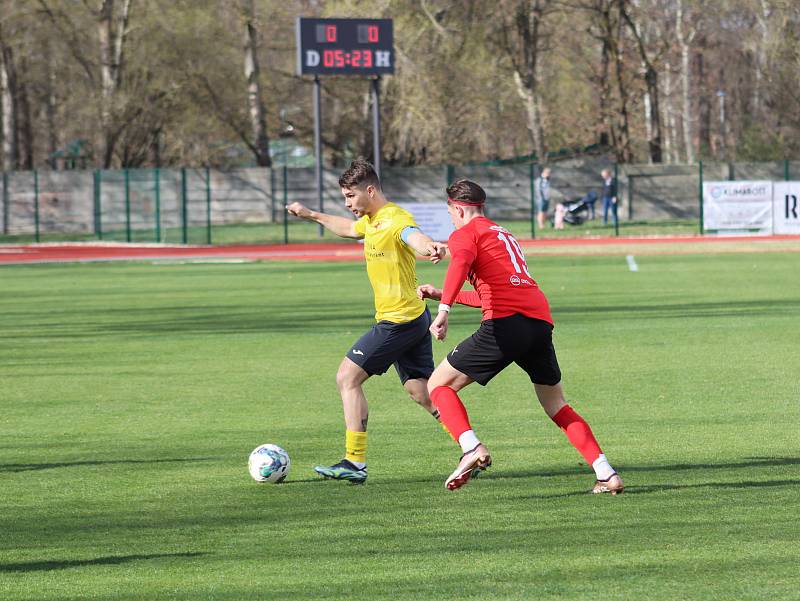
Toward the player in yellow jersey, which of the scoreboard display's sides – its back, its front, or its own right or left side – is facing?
front

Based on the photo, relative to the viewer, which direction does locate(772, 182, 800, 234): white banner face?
toward the camera

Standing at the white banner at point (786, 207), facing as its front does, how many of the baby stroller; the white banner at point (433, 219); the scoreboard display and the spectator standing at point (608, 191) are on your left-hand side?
0

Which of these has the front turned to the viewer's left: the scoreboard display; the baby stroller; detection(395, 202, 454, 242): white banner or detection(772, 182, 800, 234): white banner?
the baby stroller

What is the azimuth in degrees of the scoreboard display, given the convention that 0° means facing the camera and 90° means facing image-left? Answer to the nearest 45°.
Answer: approximately 0°

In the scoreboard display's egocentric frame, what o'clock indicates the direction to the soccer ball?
The soccer ball is roughly at 12 o'clock from the scoreboard display.

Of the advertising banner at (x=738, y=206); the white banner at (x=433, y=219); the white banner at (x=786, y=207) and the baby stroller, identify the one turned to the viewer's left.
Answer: the baby stroller

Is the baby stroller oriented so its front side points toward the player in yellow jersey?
no

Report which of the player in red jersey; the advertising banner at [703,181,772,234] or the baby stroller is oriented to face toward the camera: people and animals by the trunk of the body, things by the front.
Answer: the advertising banner

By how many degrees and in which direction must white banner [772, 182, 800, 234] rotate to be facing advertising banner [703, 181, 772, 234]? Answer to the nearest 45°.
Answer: approximately 90° to its right

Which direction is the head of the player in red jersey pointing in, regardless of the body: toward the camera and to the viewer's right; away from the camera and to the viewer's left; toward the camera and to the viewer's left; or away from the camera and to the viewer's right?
away from the camera and to the viewer's left

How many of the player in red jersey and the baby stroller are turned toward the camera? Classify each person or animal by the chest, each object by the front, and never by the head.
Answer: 0

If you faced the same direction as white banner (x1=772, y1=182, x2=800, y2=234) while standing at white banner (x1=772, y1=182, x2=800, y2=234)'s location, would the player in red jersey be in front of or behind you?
in front

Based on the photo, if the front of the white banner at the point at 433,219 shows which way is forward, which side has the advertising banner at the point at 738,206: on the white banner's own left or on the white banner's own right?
on the white banner's own left

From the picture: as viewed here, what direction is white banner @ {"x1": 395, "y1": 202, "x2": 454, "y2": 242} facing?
toward the camera
